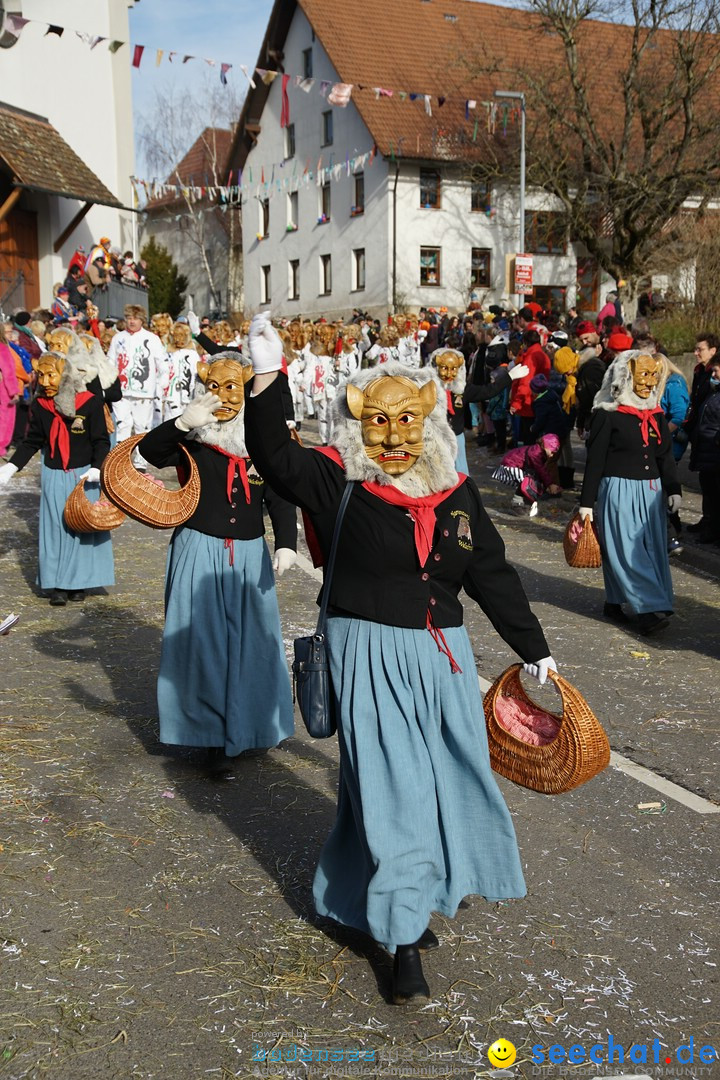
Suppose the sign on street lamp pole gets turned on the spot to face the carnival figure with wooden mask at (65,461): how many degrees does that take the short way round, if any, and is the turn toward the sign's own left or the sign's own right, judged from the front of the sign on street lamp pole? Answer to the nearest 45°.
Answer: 0° — it already faces them

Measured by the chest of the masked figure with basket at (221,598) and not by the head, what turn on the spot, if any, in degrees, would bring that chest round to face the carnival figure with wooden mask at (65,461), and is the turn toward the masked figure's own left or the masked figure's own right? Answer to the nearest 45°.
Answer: approximately 180°

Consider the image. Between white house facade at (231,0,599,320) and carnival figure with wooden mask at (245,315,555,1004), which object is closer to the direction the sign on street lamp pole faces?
the carnival figure with wooden mask

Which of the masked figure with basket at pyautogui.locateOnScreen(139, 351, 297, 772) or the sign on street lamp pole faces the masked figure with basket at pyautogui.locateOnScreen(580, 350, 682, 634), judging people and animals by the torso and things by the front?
the sign on street lamp pole

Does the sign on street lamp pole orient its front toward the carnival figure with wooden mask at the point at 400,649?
yes

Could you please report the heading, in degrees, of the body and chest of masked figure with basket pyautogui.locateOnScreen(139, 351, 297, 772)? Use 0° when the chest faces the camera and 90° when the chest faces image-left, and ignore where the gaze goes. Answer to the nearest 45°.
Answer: approximately 0°

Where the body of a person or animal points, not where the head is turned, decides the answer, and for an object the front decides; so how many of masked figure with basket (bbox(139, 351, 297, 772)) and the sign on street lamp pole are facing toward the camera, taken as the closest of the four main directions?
2

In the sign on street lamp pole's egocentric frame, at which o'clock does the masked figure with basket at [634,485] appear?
The masked figure with basket is roughly at 12 o'clock from the sign on street lamp pole.

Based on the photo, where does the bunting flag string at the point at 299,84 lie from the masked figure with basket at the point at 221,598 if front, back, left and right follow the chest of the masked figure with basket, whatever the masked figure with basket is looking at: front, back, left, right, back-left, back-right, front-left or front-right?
back

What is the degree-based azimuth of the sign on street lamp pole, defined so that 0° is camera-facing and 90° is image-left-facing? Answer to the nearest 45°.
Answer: approximately 0°

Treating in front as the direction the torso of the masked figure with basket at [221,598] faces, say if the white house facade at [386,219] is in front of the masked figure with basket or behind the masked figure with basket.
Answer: behind

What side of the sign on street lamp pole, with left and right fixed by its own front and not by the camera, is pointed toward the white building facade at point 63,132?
right
